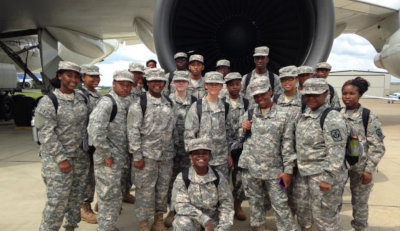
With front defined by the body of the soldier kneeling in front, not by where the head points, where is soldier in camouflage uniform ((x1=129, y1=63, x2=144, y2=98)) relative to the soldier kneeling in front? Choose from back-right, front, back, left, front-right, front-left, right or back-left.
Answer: back-right

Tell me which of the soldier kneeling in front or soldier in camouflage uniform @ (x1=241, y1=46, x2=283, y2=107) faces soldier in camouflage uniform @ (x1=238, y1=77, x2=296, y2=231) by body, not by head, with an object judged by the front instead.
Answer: soldier in camouflage uniform @ (x1=241, y1=46, x2=283, y2=107)

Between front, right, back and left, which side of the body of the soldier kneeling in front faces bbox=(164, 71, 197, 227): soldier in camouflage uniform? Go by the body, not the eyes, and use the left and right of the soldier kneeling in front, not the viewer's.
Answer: back

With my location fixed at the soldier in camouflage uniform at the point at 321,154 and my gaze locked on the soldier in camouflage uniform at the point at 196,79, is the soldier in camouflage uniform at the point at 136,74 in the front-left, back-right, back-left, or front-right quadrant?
front-left

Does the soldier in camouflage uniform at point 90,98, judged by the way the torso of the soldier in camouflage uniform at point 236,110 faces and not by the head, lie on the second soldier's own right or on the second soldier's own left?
on the second soldier's own right

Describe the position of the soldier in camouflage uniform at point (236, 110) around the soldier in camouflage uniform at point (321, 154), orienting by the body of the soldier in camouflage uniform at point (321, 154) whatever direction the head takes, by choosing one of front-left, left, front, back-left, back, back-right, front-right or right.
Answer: right

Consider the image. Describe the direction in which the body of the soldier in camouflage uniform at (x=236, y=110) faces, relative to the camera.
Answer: toward the camera

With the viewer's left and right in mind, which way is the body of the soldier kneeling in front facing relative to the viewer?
facing the viewer

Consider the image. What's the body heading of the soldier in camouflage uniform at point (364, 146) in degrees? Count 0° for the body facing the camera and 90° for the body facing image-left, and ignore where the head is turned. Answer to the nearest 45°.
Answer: approximately 45°

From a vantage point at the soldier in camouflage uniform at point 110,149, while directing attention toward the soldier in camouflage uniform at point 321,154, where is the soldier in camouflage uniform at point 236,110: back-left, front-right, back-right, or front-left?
front-left
